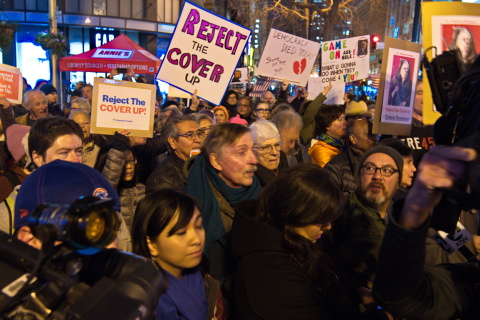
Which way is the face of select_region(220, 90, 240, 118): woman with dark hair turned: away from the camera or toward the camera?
toward the camera

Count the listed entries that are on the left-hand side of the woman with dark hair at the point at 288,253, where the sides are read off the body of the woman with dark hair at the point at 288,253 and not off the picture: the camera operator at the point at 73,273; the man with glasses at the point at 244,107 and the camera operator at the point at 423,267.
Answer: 1

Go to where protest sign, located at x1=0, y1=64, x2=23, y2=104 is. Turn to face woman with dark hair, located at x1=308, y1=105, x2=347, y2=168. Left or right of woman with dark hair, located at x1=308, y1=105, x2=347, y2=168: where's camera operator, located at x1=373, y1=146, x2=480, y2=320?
right

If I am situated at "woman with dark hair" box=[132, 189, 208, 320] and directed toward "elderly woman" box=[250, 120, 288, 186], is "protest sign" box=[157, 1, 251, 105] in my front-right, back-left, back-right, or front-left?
front-left

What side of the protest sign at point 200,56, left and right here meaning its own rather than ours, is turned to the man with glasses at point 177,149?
front

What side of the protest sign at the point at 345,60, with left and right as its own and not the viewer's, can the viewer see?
front

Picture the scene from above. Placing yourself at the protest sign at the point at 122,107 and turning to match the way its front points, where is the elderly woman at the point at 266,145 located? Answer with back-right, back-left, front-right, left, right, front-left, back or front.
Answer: front-left

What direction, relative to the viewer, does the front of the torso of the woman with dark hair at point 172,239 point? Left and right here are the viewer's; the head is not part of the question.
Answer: facing the viewer and to the right of the viewer

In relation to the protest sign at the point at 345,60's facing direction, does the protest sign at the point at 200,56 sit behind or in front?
in front

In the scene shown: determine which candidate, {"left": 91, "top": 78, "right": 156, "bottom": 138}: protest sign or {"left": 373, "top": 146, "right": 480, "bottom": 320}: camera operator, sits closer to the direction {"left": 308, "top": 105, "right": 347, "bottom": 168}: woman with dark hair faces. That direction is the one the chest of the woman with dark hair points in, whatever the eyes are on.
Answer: the camera operator

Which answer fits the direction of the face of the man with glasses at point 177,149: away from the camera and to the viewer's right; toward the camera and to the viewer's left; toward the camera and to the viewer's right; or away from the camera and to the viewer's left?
toward the camera and to the viewer's right
